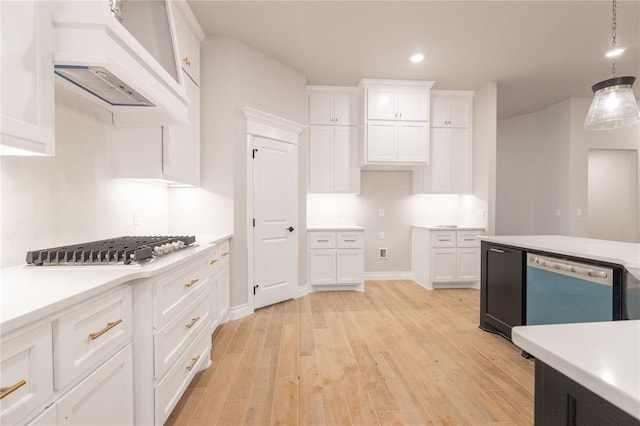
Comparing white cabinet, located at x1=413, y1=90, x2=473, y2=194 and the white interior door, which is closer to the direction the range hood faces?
the white cabinet

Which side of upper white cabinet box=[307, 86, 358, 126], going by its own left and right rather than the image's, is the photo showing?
front

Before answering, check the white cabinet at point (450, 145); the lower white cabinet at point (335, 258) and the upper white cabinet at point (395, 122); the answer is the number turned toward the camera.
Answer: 3

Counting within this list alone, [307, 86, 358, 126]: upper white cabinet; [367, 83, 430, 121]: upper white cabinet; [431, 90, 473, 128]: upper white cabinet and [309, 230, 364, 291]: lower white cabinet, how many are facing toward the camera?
4

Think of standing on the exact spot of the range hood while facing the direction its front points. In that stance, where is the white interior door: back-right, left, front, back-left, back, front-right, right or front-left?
left

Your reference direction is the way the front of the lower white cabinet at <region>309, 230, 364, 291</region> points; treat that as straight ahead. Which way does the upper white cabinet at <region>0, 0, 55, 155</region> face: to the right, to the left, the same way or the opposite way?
to the left

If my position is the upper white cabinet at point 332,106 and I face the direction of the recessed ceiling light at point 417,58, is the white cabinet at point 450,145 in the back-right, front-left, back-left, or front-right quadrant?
front-left

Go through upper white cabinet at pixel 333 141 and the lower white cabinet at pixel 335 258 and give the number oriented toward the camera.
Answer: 2

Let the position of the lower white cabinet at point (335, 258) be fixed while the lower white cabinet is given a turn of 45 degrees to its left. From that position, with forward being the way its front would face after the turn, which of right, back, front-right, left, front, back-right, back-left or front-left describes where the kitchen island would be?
front-right

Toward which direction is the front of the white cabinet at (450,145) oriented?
toward the camera

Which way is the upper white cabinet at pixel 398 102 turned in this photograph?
toward the camera

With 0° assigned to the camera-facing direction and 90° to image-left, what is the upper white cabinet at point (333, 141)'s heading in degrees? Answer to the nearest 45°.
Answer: approximately 0°

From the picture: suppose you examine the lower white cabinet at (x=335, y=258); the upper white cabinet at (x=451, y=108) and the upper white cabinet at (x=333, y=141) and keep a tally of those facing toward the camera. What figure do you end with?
3

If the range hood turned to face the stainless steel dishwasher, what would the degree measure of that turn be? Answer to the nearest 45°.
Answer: approximately 45° to its left

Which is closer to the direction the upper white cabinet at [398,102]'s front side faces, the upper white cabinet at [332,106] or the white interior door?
the white interior door

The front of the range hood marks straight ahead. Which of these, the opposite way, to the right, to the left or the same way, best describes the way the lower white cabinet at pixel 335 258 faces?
to the right
